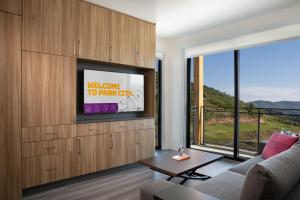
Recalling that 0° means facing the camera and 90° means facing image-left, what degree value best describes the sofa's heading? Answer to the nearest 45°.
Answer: approximately 135°

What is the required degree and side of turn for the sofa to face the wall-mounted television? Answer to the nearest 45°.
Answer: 0° — it already faces it

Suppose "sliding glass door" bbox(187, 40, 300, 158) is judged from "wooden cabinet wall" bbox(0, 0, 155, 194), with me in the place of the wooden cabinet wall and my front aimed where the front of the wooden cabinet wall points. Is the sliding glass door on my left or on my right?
on my left

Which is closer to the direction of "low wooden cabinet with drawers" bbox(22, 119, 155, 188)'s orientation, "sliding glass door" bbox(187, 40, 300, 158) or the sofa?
the sofa

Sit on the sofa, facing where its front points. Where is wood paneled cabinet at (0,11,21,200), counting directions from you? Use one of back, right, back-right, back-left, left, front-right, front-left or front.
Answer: front-left

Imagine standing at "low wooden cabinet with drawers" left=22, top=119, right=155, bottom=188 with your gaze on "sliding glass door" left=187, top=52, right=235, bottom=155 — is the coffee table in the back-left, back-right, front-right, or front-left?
front-right

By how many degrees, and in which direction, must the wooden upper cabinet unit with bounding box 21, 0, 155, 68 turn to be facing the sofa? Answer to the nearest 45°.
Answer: approximately 45° to its right

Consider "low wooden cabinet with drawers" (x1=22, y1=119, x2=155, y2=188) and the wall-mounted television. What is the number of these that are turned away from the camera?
0

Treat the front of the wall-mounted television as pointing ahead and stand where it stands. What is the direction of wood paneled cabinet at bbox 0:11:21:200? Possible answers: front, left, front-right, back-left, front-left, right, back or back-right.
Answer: right

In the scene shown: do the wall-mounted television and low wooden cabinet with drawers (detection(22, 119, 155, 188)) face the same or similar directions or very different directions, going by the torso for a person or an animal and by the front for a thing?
same or similar directions

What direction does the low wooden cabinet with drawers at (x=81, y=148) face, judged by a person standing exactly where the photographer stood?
facing the viewer and to the right of the viewer

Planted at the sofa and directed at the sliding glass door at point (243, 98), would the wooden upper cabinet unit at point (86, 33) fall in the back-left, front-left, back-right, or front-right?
front-left

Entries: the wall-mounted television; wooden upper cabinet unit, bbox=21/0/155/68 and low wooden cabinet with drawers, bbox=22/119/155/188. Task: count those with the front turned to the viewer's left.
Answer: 0

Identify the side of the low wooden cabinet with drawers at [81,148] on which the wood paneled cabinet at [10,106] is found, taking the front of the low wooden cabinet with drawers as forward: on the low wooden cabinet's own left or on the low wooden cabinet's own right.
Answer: on the low wooden cabinet's own right

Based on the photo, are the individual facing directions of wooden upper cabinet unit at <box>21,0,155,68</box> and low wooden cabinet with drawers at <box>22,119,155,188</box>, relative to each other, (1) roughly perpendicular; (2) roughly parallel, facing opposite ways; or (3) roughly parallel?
roughly parallel
